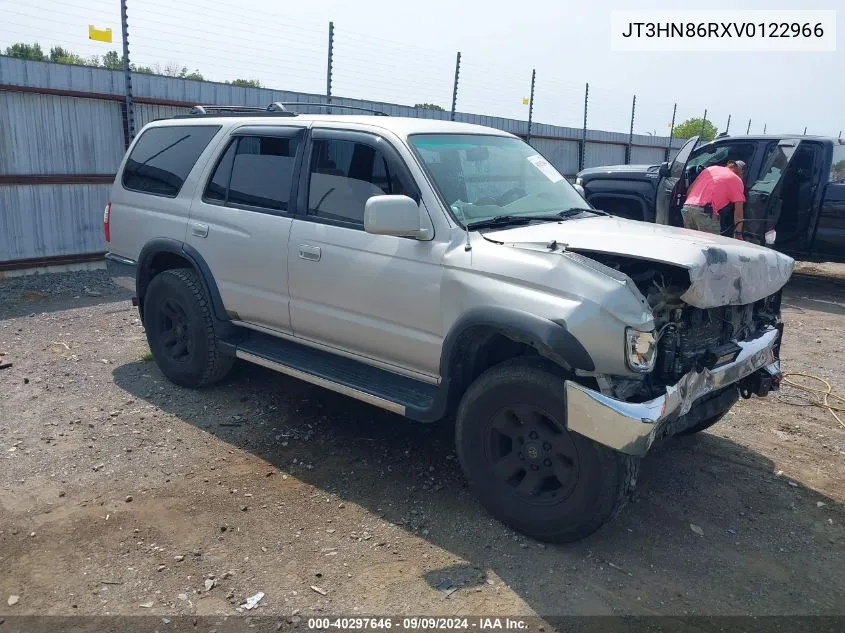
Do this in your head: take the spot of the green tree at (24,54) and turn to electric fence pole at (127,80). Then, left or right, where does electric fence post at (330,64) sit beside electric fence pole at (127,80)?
left

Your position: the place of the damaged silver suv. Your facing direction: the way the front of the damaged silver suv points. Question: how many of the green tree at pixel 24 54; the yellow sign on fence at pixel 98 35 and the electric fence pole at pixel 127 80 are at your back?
3

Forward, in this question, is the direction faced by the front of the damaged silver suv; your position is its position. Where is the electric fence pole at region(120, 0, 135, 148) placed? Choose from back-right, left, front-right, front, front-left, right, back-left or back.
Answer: back

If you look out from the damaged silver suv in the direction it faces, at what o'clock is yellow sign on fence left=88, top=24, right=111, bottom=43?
The yellow sign on fence is roughly at 6 o'clock from the damaged silver suv.

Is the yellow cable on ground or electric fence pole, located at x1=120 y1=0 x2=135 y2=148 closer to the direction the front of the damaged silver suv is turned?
the yellow cable on ground

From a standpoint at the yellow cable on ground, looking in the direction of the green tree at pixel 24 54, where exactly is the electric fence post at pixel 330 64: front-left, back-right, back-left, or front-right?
front-right

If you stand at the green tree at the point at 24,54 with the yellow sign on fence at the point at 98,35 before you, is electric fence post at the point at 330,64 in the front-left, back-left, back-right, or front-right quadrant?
front-left

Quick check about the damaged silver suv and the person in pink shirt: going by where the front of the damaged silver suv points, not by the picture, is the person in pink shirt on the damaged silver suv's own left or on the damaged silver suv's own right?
on the damaged silver suv's own left

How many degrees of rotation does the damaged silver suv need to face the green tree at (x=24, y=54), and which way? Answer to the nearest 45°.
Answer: approximately 180°

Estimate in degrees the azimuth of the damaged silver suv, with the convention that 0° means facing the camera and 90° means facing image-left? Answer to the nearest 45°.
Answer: approximately 315°

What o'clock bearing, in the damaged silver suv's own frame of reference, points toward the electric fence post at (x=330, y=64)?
The electric fence post is roughly at 7 o'clock from the damaged silver suv.
